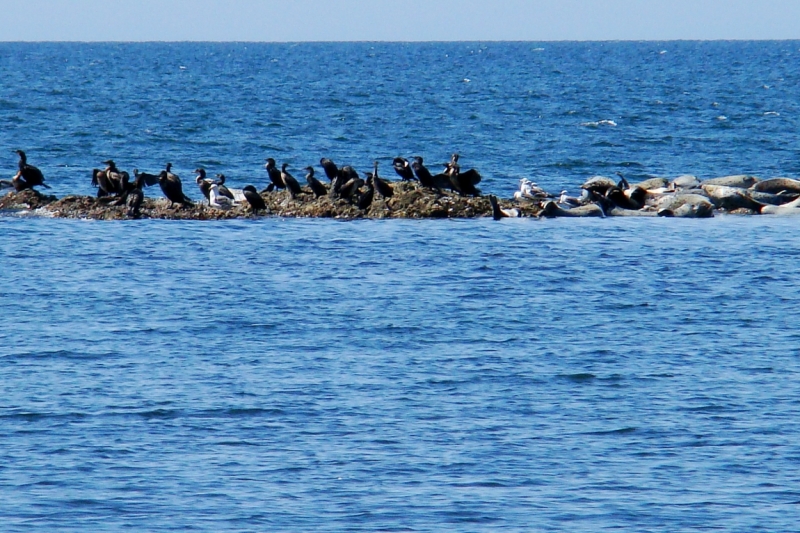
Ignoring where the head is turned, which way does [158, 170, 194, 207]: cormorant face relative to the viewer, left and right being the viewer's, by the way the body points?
facing to the left of the viewer

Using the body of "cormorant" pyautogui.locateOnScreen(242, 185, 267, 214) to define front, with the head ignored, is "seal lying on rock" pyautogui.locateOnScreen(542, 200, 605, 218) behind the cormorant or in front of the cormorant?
behind

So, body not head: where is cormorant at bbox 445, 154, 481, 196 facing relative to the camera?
to the viewer's left

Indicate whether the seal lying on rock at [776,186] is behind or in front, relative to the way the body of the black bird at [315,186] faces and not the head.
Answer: behind

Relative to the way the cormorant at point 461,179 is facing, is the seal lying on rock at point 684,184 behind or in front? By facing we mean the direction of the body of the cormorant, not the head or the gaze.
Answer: behind

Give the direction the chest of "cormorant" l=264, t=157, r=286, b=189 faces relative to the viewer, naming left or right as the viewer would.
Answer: facing to the left of the viewer

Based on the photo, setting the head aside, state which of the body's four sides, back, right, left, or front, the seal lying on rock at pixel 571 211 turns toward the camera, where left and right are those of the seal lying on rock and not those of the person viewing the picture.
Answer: left

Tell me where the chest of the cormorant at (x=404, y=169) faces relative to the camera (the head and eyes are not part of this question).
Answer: to the viewer's left

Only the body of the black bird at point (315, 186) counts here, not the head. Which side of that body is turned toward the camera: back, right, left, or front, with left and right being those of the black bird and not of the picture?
left
